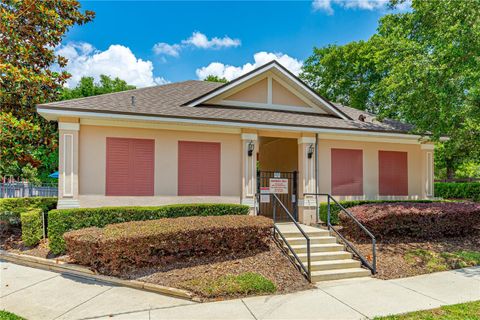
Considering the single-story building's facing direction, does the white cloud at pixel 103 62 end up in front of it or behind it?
behind

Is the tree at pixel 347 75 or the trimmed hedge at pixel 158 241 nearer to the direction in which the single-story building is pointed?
the trimmed hedge

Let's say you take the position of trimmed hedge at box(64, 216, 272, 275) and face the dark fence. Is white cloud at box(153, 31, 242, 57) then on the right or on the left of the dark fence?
right

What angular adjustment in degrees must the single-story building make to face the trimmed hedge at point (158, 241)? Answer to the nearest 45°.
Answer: approximately 45° to its right

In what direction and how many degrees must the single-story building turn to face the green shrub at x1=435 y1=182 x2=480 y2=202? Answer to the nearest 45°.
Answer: approximately 90° to its left

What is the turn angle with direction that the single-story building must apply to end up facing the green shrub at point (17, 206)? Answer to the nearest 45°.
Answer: approximately 135° to its right

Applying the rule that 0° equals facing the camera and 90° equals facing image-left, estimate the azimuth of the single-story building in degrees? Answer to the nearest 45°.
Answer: approximately 315°

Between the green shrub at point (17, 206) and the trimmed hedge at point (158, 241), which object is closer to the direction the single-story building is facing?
the trimmed hedge

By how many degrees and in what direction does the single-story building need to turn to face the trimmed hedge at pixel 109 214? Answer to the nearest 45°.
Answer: approximately 90° to its right

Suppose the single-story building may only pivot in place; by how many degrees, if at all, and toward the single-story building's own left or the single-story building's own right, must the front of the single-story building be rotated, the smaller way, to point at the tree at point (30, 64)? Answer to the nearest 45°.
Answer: approximately 135° to the single-story building's own right

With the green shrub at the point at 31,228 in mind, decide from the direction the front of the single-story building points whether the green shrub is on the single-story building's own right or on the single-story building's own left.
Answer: on the single-story building's own right
